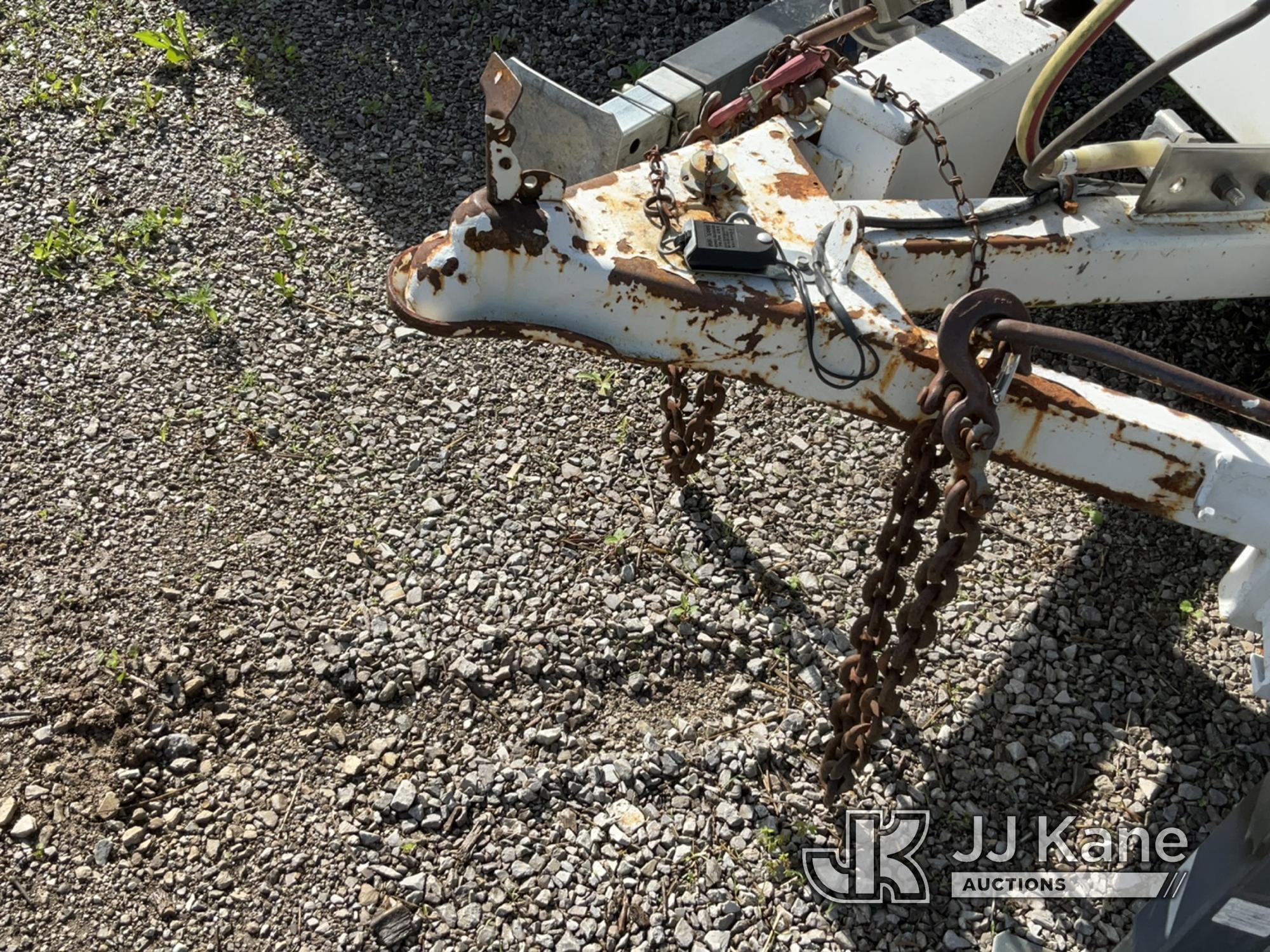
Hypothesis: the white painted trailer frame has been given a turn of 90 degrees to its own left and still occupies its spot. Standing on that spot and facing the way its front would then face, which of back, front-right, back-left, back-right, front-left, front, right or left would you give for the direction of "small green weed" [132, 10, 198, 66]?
back-right

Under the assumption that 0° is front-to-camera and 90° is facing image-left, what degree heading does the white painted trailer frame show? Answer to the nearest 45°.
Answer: approximately 90°
